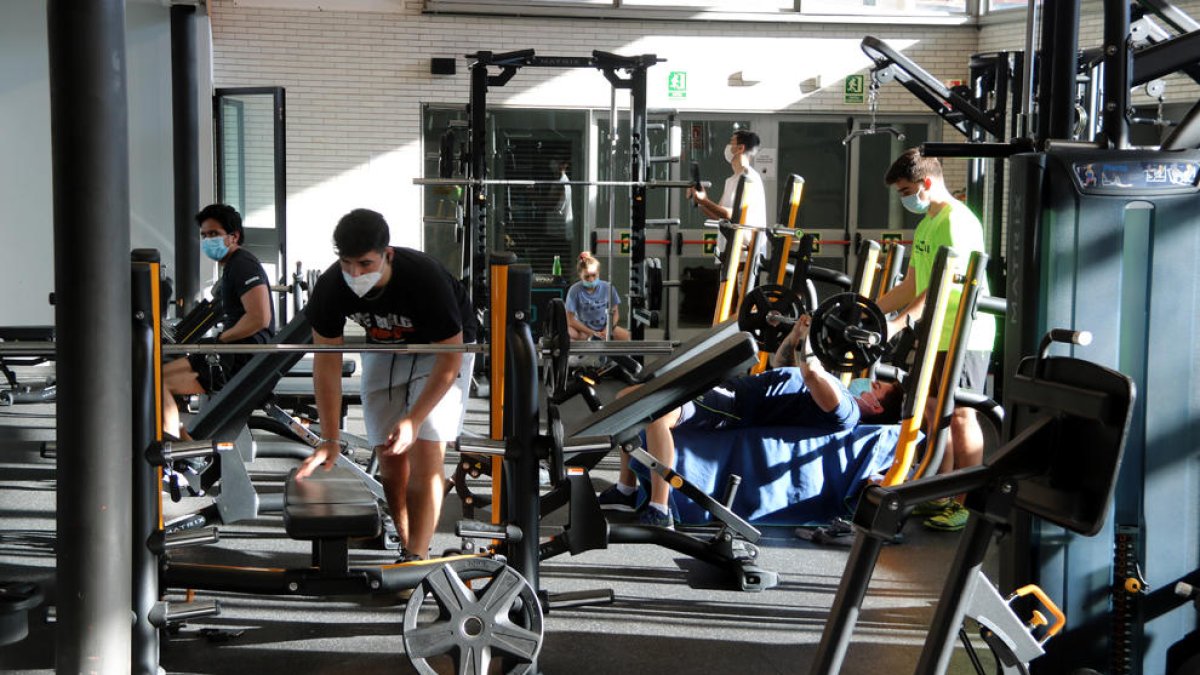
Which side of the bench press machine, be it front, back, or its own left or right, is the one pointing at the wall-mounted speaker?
front

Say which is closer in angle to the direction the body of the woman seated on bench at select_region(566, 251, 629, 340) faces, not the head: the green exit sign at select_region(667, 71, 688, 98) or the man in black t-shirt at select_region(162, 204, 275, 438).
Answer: the man in black t-shirt

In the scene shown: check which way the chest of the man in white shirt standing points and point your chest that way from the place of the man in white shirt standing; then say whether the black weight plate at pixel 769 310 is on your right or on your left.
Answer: on your left

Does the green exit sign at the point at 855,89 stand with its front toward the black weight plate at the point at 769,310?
yes

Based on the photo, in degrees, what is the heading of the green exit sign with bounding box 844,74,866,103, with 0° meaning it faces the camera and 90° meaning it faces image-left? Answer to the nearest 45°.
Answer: approximately 0°

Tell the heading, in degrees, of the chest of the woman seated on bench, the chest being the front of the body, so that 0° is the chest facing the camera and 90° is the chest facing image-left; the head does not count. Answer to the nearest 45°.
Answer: approximately 0°

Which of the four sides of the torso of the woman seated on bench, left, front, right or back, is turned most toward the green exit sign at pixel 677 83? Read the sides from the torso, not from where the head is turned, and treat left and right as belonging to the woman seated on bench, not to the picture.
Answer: back

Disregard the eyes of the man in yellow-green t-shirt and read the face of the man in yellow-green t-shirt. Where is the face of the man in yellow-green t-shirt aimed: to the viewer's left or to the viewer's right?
to the viewer's left

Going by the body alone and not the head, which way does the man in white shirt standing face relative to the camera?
to the viewer's left

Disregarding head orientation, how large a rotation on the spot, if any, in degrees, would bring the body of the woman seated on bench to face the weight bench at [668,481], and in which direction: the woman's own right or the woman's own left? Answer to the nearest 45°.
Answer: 0° — they already face it

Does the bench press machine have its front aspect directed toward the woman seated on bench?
yes

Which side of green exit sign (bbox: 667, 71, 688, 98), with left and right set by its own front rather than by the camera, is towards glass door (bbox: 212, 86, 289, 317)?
right

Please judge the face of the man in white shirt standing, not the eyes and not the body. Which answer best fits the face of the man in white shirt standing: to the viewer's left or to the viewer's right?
to the viewer's left
